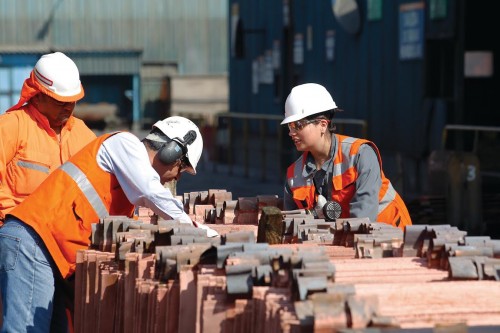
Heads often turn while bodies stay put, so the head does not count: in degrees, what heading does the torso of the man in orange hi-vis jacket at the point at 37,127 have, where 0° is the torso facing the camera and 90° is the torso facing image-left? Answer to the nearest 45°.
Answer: approximately 315°

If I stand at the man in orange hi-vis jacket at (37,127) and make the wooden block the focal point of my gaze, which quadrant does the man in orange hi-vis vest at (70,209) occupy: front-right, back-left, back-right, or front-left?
front-right

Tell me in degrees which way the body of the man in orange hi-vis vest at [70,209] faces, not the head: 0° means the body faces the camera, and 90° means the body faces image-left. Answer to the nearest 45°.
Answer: approximately 270°

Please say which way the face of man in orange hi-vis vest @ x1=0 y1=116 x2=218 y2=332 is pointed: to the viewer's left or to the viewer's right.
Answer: to the viewer's right

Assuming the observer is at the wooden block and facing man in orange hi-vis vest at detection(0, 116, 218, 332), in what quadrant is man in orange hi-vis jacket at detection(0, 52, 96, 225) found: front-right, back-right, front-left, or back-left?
front-right

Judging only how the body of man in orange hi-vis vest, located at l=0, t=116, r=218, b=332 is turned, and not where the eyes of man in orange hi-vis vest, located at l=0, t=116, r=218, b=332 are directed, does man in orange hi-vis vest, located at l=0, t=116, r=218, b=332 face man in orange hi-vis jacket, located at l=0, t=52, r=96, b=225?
no

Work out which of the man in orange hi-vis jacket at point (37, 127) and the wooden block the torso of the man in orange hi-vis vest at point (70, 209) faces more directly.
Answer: the wooden block

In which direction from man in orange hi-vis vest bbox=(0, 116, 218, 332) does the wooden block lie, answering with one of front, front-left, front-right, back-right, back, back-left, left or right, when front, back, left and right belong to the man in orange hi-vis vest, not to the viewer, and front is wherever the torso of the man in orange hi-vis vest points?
front

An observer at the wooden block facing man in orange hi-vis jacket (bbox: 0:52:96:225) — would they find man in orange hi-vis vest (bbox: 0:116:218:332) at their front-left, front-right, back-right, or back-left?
front-left

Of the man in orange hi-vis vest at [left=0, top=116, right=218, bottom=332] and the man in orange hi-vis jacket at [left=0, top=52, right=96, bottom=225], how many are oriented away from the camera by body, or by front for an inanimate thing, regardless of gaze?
0

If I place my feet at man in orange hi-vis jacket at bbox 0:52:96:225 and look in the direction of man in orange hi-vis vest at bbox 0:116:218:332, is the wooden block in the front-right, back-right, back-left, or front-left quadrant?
front-left
